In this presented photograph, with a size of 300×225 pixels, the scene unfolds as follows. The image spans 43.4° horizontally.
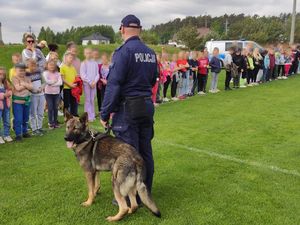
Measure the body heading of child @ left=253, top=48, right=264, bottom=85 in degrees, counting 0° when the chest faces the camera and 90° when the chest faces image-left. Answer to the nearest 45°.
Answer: approximately 45°

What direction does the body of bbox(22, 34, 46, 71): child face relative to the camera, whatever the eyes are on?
toward the camera

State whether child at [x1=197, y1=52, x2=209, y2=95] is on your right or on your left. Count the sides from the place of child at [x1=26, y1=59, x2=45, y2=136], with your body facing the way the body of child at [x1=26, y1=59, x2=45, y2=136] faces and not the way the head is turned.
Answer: on your left

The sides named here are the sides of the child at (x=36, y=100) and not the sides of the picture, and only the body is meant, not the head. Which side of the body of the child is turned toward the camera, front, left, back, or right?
front

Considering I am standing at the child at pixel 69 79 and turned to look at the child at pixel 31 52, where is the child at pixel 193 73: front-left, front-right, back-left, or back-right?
back-right

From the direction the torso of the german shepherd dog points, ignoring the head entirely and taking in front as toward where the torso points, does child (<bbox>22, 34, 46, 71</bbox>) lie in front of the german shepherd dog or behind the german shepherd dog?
in front

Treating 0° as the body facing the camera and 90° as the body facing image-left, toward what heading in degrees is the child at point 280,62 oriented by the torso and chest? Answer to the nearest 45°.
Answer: approximately 45°

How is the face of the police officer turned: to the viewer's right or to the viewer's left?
to the viewer's left

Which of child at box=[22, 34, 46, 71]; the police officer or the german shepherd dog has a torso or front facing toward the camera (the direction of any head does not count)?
the child

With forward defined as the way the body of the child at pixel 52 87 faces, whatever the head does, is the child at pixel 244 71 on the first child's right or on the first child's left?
on the first child's left

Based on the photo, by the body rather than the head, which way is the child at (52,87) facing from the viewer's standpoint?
toward the camera

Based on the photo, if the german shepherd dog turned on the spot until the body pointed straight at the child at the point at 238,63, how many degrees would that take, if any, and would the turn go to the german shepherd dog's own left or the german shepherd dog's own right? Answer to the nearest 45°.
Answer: approximately 90° to the german shepherd dog's own right
